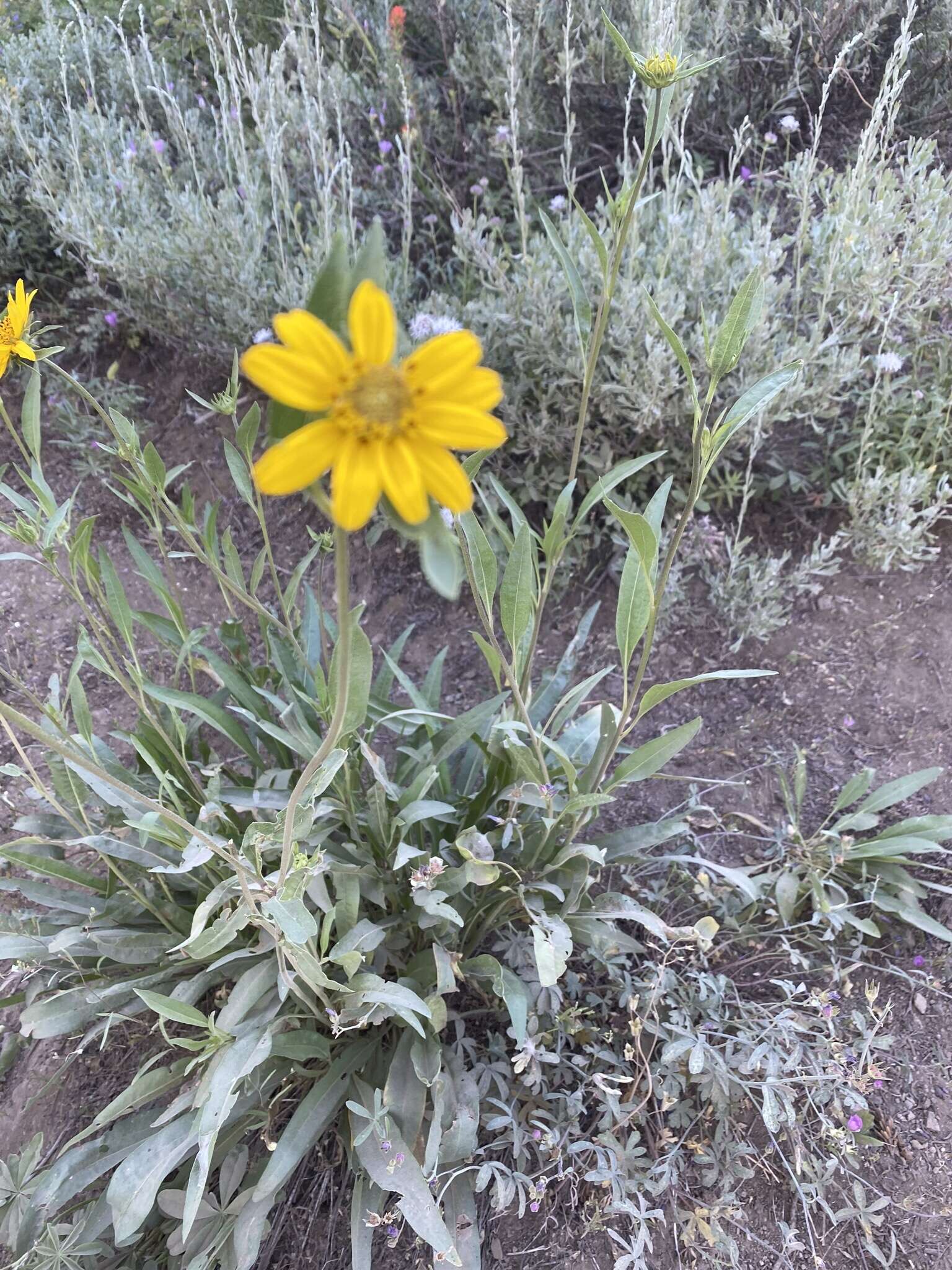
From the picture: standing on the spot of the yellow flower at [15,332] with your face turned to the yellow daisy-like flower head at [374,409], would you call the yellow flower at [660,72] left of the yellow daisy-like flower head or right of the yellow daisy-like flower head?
left

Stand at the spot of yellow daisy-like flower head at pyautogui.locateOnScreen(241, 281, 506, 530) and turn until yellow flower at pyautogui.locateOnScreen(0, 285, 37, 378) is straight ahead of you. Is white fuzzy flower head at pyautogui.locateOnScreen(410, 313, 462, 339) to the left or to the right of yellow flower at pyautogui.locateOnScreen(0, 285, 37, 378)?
right

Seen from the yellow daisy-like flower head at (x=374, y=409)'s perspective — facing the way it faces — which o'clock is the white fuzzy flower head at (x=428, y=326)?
The white fuzzy flower head is roughly at 6 o'clock from the yellow daisy-like flower head.

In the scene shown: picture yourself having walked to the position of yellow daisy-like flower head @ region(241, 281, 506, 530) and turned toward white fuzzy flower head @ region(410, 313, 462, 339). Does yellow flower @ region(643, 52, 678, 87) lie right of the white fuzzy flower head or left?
right

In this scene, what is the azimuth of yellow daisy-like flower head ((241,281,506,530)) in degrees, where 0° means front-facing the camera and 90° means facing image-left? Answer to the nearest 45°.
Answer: approximately 0°

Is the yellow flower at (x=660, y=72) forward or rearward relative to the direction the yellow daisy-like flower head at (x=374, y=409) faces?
rearward

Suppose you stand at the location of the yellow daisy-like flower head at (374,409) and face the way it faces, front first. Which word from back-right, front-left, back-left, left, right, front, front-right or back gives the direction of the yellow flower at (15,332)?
back-right
